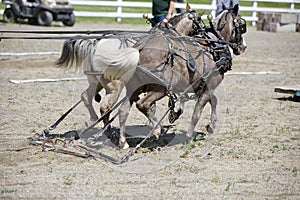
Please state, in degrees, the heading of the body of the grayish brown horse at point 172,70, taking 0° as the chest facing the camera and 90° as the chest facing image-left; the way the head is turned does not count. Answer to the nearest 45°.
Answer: approximately 270°

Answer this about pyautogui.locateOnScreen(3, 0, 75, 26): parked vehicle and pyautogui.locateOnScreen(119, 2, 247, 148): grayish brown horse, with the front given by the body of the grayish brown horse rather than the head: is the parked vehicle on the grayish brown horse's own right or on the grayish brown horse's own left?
on the grayish brown horse's own left

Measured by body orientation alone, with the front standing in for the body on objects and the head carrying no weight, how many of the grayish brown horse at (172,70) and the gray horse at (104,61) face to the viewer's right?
2

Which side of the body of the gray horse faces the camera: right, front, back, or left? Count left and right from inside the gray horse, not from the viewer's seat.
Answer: right
